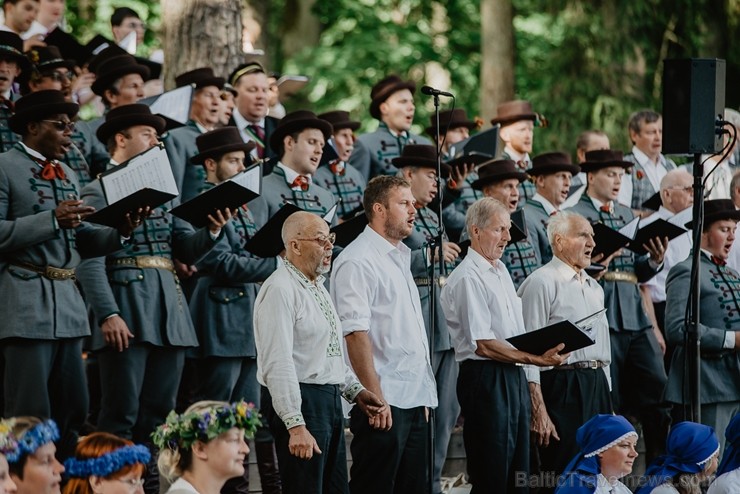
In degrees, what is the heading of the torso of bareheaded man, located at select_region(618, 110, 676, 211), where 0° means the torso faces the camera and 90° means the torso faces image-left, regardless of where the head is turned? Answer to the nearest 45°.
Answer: approximately 315°

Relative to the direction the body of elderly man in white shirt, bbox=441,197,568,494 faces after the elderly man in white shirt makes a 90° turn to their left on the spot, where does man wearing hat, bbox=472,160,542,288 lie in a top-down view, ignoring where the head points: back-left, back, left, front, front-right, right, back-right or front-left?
front-left

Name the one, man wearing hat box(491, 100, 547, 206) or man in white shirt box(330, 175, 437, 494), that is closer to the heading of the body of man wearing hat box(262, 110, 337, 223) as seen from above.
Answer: the man in white shirt

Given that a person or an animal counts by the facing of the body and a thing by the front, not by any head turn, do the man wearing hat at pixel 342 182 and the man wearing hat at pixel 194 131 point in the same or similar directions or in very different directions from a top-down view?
same or similar directions

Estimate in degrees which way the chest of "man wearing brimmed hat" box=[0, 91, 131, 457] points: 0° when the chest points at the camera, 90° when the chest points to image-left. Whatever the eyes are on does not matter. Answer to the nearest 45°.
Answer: approximately 315°

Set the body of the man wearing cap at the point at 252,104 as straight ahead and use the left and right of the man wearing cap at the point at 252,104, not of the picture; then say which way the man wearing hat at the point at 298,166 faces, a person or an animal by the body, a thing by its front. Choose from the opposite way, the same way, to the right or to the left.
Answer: the same way

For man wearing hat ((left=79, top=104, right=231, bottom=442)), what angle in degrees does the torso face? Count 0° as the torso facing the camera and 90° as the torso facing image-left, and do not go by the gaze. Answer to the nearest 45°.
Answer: approximately 315°

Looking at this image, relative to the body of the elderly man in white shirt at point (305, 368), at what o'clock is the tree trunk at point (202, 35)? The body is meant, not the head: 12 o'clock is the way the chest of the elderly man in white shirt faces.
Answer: The tree trunk is roughly at 7 o'clock from the elderly man in white shirt.

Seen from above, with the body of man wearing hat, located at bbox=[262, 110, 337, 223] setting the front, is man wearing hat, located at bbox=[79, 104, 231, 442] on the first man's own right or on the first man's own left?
on the first man's own right

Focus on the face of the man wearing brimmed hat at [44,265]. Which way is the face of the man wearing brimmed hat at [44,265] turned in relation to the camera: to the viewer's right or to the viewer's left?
to the viewer's right

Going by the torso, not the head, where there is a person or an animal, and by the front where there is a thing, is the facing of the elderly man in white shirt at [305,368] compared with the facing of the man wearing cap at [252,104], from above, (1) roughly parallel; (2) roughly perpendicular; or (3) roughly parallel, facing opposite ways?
roughly parallel
